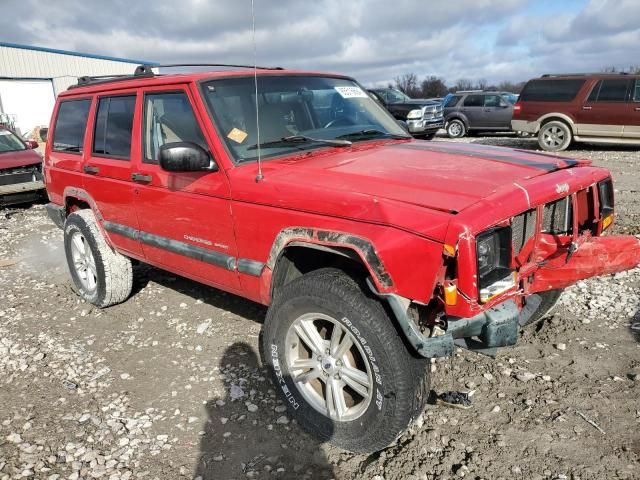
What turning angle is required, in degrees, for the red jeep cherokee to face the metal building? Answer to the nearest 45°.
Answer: approximately 180°

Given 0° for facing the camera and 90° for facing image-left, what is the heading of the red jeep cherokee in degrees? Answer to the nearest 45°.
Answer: approximately 315°

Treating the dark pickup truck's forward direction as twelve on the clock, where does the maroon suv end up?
The maroon suv is roughly at 12 o'clock from the dark pickup truck.

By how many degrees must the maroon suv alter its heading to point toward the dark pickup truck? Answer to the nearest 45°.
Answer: approximately 135° to its left

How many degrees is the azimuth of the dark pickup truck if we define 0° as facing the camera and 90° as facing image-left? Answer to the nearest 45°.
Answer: approximately 315°

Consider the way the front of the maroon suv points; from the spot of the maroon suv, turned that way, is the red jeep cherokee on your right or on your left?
on your right

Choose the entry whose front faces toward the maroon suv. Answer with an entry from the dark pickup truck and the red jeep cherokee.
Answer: the dark pickup truck

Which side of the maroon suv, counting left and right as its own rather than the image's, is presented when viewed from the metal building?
back

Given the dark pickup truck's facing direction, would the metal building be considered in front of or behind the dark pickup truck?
behind

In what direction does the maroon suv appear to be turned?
to the viewer's right

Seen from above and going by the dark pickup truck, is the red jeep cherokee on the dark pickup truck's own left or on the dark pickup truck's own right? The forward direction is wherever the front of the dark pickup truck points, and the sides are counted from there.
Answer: on the dark pickup truck's own right
